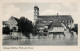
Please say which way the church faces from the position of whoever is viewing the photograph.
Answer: facing to the left of the viewer
